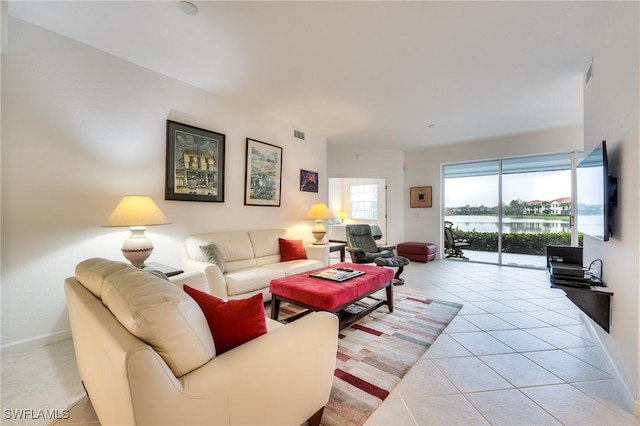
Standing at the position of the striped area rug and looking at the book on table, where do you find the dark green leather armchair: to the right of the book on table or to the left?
right

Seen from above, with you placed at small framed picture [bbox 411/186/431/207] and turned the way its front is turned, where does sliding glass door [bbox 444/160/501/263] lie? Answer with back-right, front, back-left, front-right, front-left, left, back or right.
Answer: left

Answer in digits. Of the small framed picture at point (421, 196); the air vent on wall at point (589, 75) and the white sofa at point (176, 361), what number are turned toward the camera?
1

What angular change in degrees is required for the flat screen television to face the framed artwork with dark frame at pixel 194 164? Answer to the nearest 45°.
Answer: approximately 45° to its left

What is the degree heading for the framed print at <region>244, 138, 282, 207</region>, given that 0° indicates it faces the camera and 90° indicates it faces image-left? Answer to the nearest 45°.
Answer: approximately 315°

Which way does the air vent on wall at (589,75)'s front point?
to the viewer's left

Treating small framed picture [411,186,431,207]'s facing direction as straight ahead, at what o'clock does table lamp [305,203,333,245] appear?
The table lamp is roughly at 1 o'clock from the small framed picture.

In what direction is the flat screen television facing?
to the viewer's left

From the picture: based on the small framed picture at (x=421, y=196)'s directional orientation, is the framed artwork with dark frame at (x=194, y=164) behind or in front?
in front
